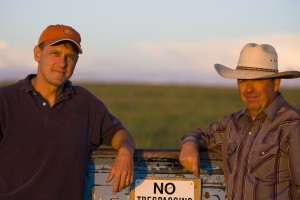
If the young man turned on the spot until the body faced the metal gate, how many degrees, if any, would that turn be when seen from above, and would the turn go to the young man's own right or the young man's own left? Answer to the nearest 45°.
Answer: approximately 90° to the young man's own left

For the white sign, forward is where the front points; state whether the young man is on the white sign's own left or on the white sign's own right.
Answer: on the white sign's own right

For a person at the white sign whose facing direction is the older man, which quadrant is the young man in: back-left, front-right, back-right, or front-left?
back-right

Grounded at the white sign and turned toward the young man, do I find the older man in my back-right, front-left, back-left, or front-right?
back-left

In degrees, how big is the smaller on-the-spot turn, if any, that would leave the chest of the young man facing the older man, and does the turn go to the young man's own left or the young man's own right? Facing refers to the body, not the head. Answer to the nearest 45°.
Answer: approximately 90° to the young man's own left

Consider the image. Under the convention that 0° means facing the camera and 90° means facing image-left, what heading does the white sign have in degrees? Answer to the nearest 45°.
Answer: approximately 0°

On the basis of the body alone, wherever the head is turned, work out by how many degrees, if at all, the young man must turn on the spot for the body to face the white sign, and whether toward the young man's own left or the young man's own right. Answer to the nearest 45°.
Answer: approximately 90° to the young man's own left

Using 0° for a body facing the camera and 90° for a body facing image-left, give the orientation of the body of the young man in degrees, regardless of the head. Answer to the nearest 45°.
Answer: approximately 0°

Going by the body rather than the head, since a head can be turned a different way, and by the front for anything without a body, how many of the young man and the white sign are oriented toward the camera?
2

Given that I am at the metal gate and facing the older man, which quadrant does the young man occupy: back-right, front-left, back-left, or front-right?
back-right
